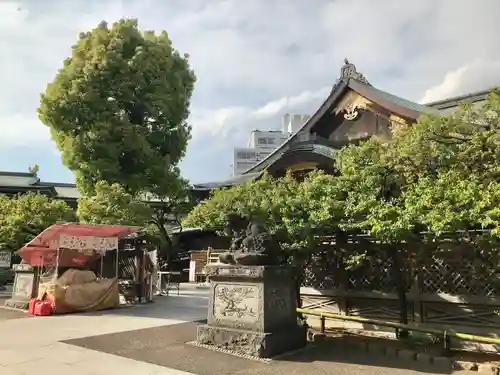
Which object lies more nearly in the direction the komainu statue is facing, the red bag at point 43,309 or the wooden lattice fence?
the red bag

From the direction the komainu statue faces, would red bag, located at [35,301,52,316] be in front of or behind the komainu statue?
in front

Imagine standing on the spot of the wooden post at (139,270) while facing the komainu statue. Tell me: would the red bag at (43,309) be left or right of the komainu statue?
right

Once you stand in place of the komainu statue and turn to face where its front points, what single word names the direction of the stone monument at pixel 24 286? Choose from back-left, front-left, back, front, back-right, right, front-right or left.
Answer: front-right

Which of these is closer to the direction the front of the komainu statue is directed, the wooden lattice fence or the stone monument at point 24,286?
the stone monument

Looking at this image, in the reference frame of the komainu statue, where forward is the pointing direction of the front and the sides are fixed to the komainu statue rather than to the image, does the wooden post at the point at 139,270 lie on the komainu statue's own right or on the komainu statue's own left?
on the komainu statue's own right

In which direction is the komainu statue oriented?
to the viewer's left

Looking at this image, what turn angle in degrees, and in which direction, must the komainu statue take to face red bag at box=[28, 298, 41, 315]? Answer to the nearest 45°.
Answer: approximately 45° to its right

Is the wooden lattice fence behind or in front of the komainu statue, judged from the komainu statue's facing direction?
behind
